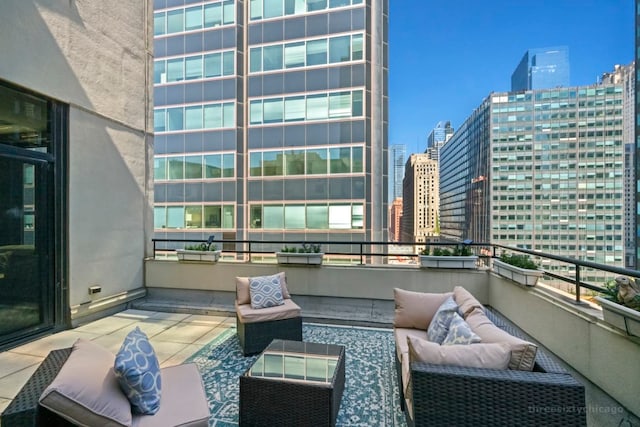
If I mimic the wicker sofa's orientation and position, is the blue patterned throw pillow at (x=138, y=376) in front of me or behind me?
in front

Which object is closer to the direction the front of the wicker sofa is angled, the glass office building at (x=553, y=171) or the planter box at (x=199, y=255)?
the planter box

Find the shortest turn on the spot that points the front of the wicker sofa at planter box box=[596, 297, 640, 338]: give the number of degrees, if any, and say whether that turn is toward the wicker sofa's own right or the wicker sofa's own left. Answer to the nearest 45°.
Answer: approximately 135° to the wicker sofa's own right

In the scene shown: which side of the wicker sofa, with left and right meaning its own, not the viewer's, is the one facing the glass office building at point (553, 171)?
right

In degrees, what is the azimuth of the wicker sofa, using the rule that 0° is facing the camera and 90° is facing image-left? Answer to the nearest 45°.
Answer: approximately 90°

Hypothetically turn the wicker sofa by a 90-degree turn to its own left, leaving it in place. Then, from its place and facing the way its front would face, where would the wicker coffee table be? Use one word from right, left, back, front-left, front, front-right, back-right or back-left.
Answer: right

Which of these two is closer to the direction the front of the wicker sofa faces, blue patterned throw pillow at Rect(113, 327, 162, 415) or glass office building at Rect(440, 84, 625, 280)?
the blue patterned throw pillow

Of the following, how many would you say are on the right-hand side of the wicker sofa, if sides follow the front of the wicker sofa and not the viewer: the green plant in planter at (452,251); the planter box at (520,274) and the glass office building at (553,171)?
3

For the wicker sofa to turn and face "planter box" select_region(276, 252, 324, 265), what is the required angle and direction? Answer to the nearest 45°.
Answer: approximately 45° to its right

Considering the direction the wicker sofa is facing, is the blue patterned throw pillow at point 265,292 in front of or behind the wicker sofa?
in front

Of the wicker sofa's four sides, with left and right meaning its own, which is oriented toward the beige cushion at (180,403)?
front

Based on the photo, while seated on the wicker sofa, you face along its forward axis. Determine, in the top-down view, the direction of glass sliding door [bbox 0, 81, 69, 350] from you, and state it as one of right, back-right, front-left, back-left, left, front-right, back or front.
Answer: front

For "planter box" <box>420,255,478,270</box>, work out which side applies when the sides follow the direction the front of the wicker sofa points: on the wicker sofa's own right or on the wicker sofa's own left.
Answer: on the wicker sofa's own right
